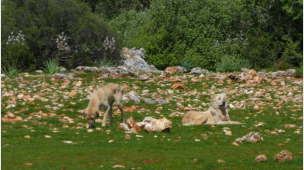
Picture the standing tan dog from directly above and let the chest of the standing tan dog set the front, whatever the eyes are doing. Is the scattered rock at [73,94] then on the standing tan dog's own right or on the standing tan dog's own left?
on the standing tan dog's own right

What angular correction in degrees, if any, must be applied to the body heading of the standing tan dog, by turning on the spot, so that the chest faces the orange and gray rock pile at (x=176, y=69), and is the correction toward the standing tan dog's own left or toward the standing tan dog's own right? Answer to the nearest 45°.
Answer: approximately 135° to the standing tan dog's own right

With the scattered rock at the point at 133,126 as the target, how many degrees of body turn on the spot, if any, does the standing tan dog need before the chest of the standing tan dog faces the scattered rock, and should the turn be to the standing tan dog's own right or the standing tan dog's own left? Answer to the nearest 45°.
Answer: approximately 90° to the standing tan dog's own left

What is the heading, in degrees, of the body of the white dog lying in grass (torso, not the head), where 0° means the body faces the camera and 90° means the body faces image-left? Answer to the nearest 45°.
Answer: approximately 270°

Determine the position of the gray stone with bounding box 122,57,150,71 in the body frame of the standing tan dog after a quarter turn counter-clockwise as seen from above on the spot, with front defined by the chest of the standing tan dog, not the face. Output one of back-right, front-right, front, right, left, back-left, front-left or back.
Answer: back-left

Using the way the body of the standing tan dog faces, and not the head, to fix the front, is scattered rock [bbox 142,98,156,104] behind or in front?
behind

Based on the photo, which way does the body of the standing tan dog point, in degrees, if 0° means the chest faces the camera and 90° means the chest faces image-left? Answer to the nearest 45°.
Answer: approximately 45°
